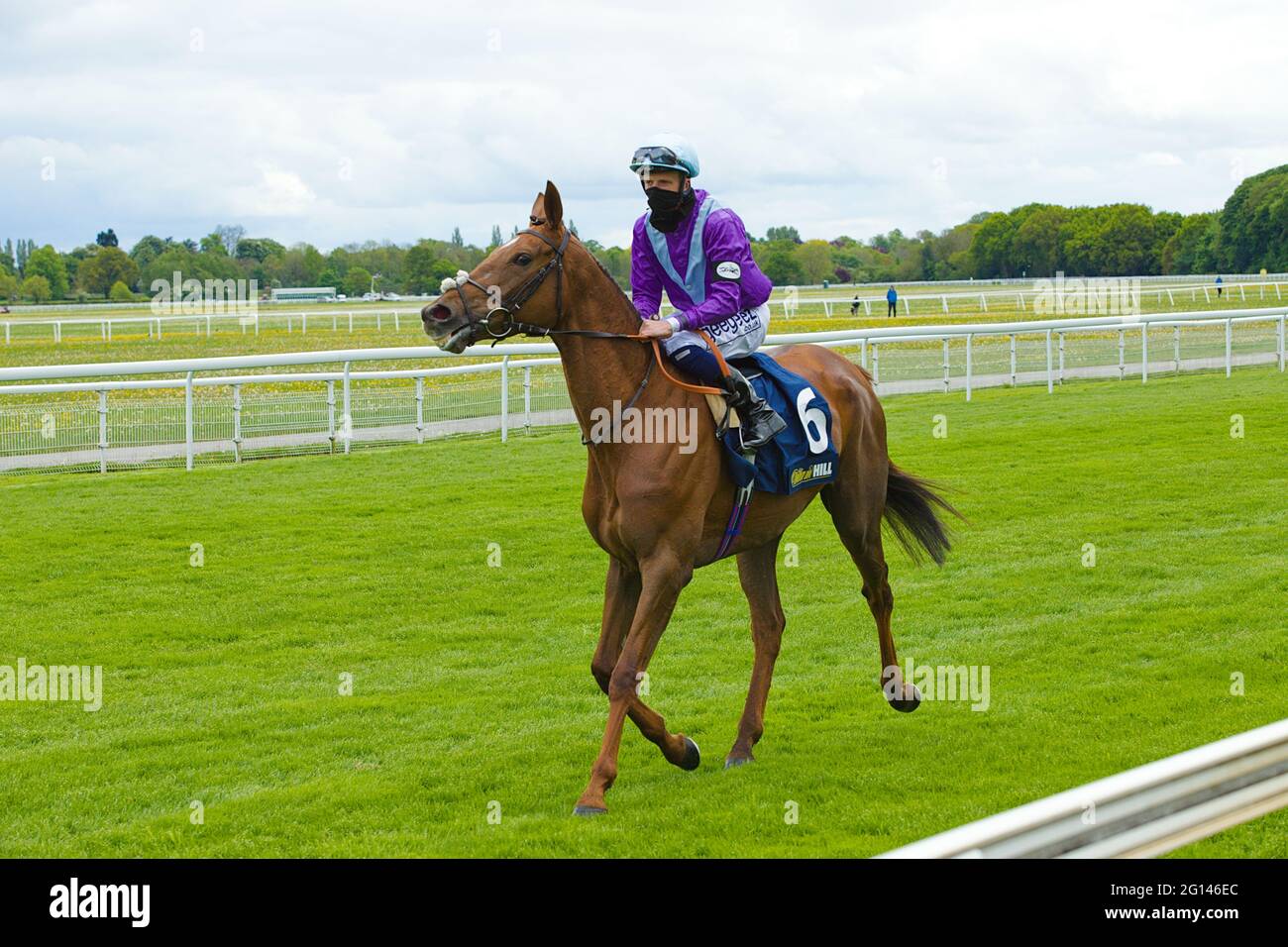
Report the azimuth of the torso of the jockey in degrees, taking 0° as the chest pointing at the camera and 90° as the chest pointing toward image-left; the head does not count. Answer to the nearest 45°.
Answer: approximately 45°

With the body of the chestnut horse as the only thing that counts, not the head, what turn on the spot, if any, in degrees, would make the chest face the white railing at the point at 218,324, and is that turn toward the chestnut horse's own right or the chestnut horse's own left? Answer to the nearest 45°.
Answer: approximately 135° to the chestnut horse's own right

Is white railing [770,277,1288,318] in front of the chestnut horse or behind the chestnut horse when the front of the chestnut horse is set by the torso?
behind

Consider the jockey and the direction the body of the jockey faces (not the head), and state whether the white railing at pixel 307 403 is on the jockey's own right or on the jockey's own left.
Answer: on the jockey's own right

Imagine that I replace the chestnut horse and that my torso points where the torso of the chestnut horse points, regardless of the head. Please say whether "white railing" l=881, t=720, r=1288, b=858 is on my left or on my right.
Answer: on my left

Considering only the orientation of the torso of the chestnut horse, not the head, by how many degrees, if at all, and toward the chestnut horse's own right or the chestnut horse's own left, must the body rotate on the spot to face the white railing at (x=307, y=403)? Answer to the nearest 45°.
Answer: approximately 135° to the chestnut horse's own right

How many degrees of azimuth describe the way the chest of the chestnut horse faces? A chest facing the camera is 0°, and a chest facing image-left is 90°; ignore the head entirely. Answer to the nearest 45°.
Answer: approximately 45°
